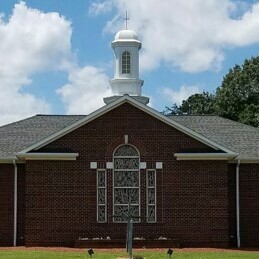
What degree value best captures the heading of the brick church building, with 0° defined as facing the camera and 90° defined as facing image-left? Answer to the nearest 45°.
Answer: approximately 0°
